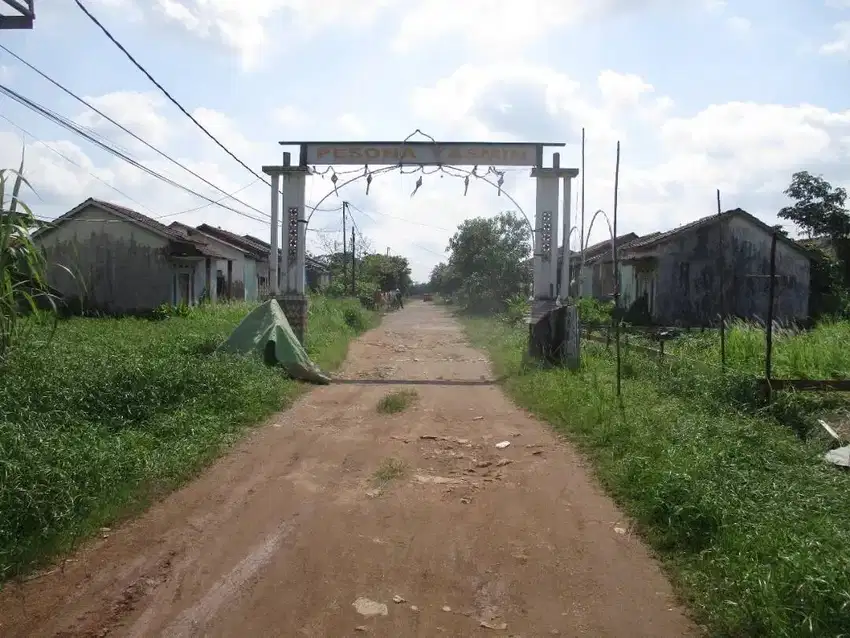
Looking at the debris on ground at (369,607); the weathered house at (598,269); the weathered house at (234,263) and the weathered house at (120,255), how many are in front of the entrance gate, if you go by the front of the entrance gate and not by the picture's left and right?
1

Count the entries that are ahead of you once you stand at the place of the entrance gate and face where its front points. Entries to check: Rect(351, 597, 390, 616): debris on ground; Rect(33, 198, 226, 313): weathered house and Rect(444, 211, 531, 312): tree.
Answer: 1

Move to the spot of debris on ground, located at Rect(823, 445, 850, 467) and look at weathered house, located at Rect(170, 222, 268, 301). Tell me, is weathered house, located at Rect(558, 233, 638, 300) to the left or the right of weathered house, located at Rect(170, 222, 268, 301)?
right

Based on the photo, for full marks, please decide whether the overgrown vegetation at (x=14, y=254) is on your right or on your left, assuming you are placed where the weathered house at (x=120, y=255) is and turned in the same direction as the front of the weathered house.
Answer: on your right

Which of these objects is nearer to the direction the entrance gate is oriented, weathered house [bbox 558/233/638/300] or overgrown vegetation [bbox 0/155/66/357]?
the overgrown vegetation

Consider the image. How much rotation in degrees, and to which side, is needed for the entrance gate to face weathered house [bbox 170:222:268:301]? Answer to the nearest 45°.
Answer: approximately 135° to its right

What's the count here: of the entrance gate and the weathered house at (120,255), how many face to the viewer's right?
1

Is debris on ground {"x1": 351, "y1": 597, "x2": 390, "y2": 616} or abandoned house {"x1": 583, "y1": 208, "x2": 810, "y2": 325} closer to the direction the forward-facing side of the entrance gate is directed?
the debris on ground

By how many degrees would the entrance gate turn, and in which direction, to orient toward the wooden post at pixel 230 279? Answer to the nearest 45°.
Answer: approximately 135° to its right

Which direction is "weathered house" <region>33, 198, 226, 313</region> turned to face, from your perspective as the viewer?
facing to the right of the viewer

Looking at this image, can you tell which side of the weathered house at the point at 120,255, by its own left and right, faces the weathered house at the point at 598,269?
front
